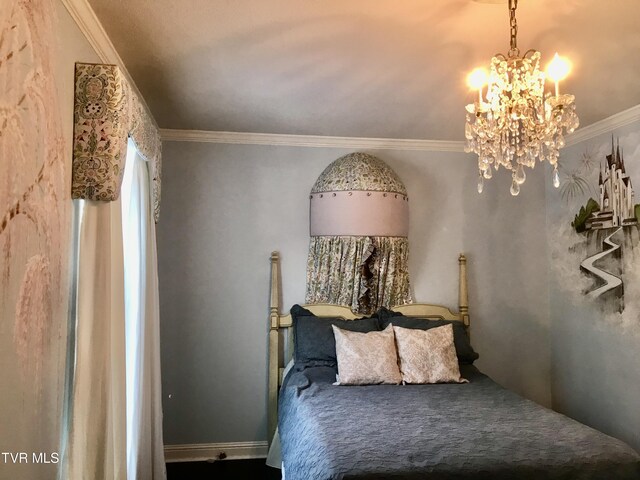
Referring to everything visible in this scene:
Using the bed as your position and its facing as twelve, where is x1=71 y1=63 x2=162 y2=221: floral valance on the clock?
The floral valance is roughly at 2 o'clock from the bed.

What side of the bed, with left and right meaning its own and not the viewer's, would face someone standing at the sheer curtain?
right

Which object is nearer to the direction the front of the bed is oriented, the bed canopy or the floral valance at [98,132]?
the floral valance

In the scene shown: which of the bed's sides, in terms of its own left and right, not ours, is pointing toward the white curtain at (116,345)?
right

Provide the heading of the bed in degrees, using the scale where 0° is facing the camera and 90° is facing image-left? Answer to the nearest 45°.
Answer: approximately 0°

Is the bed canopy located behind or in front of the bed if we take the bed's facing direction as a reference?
behind
